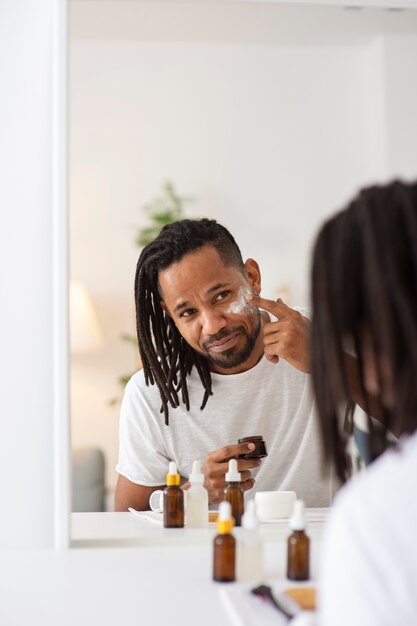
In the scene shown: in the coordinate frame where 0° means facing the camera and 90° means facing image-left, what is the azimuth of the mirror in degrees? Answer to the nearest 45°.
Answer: approximately 0°

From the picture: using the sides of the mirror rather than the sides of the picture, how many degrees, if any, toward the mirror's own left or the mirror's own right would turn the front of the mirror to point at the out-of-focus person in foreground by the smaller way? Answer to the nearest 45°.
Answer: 0° — it already faces them
